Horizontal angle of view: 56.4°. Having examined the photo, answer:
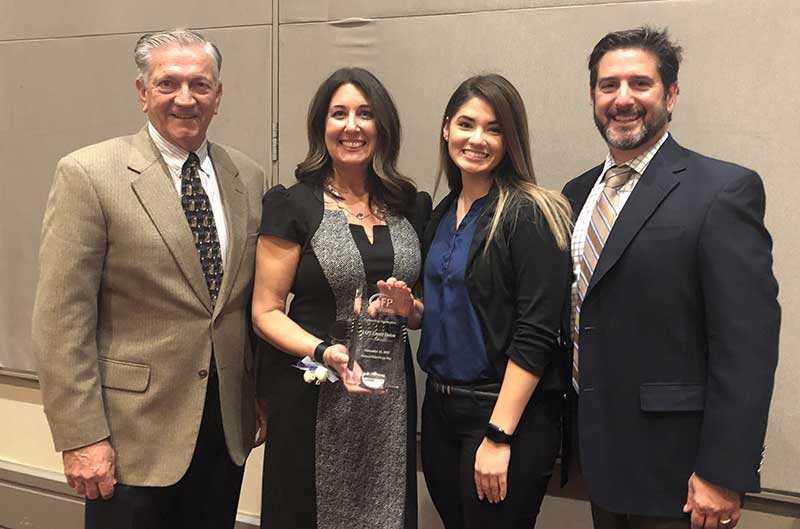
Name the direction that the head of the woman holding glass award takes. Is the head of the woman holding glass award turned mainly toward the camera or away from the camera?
toward the camera

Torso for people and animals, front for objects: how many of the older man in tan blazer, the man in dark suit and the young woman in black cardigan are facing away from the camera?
0

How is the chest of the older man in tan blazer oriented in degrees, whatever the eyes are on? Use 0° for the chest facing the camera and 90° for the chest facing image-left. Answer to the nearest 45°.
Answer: approximately 315°

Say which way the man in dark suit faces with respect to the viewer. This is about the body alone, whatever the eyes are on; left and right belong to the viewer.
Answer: facing the viewer and to the left of the viewer

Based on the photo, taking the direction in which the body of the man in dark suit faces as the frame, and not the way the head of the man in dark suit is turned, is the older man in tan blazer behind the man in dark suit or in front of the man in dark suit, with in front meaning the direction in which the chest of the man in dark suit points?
in front

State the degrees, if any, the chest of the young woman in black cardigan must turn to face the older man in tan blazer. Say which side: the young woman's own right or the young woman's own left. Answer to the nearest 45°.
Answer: approximately 45° to the young woman's own right

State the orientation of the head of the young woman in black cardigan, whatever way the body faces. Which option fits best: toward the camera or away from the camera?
toward the camera

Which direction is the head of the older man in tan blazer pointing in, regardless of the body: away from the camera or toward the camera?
toward the camera

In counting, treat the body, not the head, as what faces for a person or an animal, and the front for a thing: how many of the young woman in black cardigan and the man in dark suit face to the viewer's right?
0
